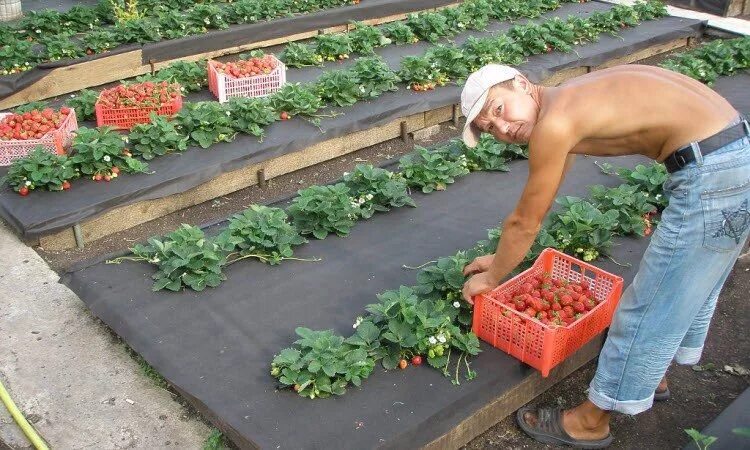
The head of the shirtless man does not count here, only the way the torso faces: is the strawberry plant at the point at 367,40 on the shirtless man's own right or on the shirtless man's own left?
on the shirtless man's own right

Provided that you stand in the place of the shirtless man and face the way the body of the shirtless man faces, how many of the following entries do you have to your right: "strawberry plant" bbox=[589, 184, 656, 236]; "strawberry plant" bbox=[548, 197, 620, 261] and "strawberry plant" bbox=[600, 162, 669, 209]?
3

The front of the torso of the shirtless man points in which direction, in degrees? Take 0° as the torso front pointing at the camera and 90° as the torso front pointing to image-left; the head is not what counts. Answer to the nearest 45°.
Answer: approximately 90°

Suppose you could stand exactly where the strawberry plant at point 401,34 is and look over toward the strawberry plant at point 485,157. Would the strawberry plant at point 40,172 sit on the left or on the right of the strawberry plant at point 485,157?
right

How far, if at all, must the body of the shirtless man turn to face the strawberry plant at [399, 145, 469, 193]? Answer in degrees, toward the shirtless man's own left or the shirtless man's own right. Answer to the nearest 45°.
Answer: approximately 45° to the shirtless man's own right

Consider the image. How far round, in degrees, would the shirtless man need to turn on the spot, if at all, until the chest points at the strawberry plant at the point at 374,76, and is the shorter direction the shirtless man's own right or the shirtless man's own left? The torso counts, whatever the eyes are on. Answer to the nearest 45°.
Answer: approximately 45° to the shirtless man's own right

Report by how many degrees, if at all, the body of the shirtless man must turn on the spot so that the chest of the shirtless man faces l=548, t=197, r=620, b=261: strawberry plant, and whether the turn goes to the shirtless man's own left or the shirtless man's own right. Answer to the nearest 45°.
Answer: approximately 90° to the shirtless man's own right

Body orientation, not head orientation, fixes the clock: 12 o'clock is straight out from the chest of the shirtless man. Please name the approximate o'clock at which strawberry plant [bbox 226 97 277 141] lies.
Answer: The strawberry plant is roughly at 1 o'clock from the shirtless man.

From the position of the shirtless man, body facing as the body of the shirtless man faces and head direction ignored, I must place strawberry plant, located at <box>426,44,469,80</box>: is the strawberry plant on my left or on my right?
on my right

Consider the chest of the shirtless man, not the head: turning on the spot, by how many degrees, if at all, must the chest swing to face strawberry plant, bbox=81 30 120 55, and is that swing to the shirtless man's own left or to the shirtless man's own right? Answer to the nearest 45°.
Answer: approximately 45° to the shirtless man's own right
